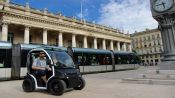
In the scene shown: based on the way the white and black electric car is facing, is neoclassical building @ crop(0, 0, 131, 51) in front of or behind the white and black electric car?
behind

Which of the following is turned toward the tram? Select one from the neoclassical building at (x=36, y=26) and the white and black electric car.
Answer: the neoclassical building
